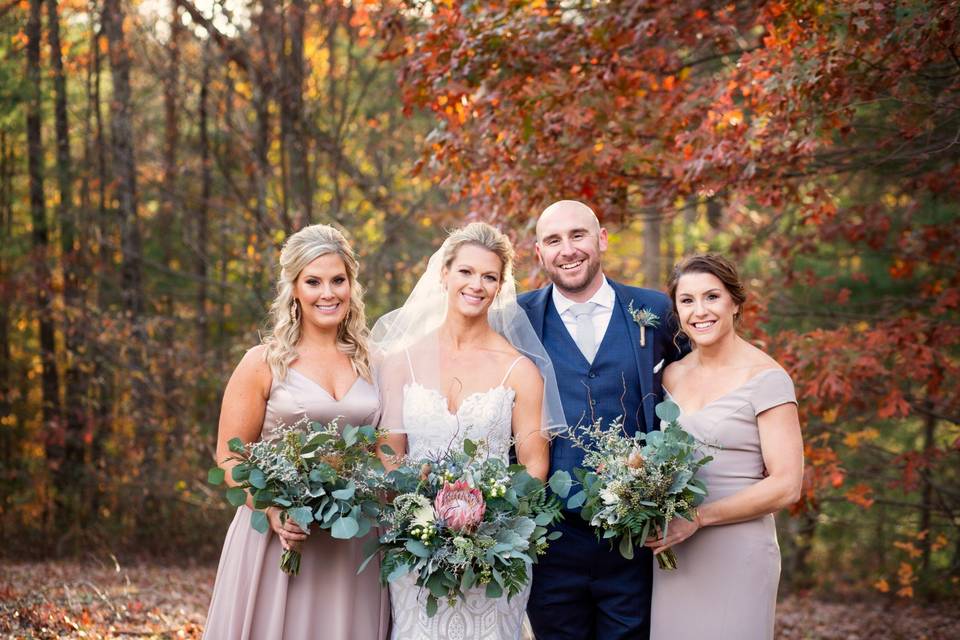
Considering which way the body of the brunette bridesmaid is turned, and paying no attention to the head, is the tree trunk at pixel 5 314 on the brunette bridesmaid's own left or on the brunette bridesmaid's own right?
on the brunette bridesmaid's own right

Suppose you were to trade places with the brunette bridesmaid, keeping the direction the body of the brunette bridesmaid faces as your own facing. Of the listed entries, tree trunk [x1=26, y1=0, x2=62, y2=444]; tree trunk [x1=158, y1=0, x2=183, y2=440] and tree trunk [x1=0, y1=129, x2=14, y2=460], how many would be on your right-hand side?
3

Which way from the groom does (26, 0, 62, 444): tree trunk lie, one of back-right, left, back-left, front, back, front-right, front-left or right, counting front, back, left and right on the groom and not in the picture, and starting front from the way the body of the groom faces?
back-right

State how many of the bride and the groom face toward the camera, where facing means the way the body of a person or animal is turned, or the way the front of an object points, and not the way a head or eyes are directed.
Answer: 2
